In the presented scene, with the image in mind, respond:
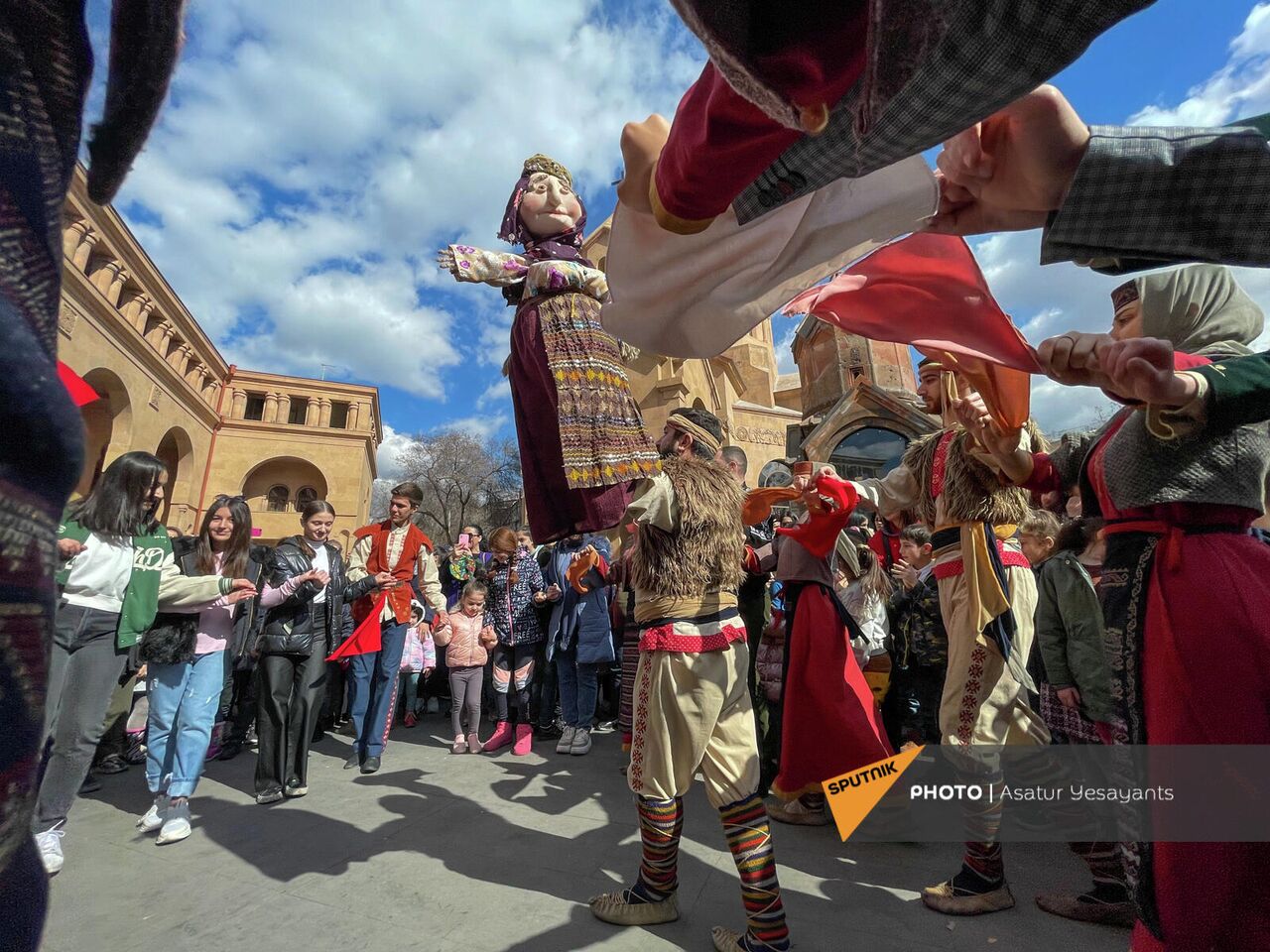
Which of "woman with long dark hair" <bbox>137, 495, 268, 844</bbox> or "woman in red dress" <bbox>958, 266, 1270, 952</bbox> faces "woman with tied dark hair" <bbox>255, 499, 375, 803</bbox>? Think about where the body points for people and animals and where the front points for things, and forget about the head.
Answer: the woman in red dress

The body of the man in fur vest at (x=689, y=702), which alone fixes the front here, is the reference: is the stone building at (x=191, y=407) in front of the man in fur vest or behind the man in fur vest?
in front

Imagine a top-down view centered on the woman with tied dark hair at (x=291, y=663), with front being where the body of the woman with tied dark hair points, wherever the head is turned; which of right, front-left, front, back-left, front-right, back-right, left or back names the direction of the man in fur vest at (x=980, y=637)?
front

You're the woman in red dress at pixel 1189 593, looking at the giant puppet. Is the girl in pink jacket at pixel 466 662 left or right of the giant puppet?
right

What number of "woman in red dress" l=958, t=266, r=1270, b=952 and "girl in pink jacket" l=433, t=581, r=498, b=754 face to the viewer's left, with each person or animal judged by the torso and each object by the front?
1

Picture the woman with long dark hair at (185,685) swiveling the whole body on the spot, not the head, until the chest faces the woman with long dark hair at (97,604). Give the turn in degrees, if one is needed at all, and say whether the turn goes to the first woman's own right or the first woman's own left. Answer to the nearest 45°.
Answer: approximately 45° to the first woman's own right

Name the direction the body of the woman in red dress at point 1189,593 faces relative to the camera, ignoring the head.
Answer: to the viewer's left

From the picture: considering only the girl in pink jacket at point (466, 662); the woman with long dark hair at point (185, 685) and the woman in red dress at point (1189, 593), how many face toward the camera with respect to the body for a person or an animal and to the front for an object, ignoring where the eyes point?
2

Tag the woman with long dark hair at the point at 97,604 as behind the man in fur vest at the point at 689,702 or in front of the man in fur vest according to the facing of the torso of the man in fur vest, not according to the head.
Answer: in front

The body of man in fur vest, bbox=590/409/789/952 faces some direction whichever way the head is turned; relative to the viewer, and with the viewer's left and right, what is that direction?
facing away from the viewer and to the left of the viewer

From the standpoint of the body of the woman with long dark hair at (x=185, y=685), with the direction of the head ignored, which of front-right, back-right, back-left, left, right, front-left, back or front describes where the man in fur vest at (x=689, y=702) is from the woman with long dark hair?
front-left

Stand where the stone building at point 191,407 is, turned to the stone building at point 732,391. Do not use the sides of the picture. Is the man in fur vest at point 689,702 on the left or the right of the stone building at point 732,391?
right

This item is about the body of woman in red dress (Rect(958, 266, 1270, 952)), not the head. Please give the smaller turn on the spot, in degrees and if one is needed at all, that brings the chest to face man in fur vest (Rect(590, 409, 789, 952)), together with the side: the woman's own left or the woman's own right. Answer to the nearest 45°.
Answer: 0° — they already face them

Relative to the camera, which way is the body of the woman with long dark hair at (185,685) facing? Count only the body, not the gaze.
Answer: toward the camera

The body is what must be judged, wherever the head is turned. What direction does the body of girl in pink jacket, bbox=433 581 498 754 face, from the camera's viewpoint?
toward the camera

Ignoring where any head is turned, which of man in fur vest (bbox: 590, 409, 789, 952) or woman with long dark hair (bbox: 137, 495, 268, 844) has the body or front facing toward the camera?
the woman with long dark hair

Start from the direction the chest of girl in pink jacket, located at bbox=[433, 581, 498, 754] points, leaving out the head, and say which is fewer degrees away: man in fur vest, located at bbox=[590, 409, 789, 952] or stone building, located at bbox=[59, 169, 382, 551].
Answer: the man in fur vest
